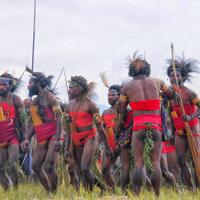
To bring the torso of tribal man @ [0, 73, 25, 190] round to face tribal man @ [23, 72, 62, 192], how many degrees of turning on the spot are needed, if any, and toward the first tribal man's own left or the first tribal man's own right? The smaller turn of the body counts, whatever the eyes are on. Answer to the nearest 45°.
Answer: approximately 90° to the first tribal man's own left

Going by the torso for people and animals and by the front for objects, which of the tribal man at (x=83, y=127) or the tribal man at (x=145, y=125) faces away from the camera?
the tribal man at (x=145, y=125)

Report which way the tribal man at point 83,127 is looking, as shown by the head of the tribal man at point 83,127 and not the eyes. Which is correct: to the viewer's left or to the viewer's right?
to the viewer's left

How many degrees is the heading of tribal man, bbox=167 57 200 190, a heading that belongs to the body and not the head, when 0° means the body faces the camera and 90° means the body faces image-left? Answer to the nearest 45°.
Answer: approximately 45°

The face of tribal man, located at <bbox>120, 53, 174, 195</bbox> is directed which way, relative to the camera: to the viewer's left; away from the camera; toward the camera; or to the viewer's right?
away from the camera
